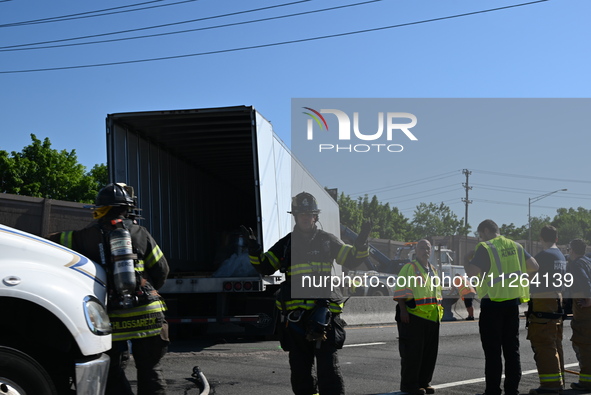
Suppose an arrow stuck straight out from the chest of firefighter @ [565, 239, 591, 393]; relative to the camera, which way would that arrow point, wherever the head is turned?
to the viewer's left

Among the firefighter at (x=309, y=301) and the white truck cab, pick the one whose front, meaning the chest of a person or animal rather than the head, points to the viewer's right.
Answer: the white truck cab

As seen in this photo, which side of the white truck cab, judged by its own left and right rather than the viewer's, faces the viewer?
right

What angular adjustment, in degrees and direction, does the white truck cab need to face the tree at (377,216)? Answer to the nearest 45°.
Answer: approximately 45° to its left

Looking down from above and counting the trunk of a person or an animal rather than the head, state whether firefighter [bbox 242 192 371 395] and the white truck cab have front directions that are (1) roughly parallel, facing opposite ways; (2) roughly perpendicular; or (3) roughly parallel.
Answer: roughly perpendicular

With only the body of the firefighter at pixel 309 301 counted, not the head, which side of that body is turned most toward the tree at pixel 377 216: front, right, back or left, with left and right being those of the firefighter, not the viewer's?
back

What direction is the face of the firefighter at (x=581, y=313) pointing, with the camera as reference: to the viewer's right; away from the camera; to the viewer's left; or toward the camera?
to the viewer's left

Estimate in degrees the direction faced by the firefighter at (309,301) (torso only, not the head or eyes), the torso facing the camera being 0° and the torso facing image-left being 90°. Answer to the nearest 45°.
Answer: approximately 0°
